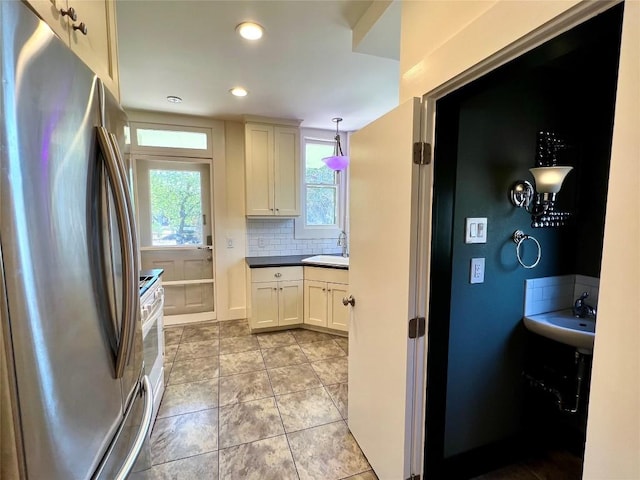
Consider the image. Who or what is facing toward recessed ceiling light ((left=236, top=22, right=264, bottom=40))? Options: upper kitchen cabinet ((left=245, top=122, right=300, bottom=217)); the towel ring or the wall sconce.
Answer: the upper kitchen cabinet

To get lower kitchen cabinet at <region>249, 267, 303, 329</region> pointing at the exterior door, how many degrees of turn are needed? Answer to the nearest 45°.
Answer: approximately 135° to its right

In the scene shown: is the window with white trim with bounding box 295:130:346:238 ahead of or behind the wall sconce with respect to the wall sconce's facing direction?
behind

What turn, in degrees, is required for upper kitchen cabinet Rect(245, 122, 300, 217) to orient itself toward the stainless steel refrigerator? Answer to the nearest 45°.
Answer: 0° — it already faces it

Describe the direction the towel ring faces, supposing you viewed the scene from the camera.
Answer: facing the viewer and to the right of the viewer

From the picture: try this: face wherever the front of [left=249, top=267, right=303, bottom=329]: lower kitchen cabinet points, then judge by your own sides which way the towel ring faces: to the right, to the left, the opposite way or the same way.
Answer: the same way

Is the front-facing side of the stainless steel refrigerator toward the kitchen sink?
no

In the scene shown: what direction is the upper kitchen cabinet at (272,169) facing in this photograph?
toward the camera

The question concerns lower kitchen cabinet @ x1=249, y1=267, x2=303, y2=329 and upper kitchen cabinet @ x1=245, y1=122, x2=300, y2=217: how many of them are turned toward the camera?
2

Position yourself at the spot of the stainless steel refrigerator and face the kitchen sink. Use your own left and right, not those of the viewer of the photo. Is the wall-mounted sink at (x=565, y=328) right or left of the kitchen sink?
right

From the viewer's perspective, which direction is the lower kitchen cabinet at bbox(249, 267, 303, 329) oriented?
toward the camera

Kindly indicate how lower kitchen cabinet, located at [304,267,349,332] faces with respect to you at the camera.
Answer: facing the viewer and to the left of the viewer

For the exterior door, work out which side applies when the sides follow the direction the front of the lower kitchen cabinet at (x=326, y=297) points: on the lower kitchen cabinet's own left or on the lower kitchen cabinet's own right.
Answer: on the lower kitchen cabinet's own right
